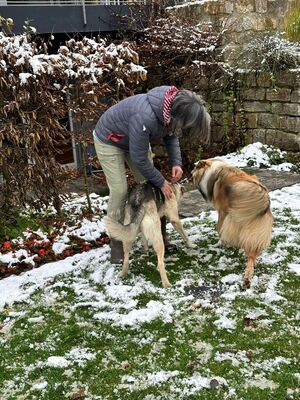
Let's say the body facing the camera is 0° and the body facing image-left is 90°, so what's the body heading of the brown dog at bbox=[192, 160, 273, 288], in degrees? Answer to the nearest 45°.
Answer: approximately 135°

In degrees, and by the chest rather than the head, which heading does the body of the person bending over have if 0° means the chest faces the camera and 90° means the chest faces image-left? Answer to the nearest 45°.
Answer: approximately 270°

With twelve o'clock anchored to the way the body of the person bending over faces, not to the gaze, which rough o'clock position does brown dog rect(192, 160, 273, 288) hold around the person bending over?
The brown dog is roughly at 12 o'clock from the person bending over.

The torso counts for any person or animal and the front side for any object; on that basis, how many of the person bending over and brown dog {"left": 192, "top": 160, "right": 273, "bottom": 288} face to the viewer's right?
1

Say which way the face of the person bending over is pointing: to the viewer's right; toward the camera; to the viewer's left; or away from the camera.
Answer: to the viewer's right

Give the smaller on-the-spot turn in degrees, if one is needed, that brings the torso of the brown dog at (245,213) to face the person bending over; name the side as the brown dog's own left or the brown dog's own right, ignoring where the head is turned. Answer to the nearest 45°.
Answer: approximately 45° to the brown dog's own left

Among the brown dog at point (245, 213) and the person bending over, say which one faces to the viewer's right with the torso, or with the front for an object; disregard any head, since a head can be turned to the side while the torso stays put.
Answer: the person bending over
